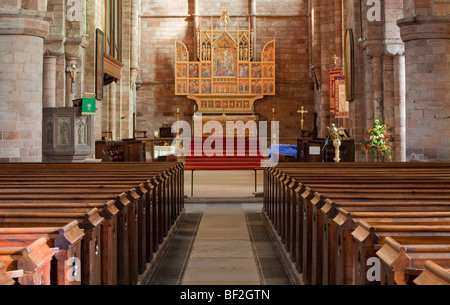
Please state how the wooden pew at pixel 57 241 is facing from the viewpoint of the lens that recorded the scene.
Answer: facing away from the viewer

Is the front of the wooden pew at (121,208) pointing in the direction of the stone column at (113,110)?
yes

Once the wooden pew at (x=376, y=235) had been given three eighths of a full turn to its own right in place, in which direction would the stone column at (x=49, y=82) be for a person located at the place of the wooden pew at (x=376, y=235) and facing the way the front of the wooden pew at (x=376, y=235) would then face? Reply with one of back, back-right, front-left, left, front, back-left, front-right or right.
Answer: back

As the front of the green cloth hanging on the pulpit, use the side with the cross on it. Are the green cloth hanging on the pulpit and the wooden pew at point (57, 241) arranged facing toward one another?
yes

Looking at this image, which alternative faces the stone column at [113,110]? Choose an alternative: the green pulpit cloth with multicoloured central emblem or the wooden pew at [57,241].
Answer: the wooden pew

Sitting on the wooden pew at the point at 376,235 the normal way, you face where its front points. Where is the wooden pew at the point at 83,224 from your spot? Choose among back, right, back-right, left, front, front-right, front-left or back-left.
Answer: left

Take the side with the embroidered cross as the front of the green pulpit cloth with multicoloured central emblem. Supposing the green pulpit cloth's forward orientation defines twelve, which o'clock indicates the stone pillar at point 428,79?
The stone pillar is roughly at 10 o'clock from the green pulpit cloth with multicoloured central emblem.

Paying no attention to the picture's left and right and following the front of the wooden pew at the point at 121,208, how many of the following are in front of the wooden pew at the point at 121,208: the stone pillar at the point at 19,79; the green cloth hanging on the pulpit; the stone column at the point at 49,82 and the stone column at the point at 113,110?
4

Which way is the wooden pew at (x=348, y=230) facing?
away from the camera

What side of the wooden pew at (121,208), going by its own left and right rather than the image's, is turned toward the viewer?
back

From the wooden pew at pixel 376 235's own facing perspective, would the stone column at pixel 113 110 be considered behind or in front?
in front

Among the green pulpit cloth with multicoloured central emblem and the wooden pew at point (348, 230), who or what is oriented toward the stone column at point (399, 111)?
the wooden pew

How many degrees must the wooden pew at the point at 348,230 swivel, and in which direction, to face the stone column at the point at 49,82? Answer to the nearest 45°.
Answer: approximately 45° to its left

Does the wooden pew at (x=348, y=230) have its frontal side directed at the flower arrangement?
yes

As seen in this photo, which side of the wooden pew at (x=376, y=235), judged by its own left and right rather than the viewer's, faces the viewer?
back

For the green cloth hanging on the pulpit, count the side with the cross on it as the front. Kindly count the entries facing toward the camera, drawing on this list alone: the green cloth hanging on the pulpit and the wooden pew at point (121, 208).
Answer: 1
